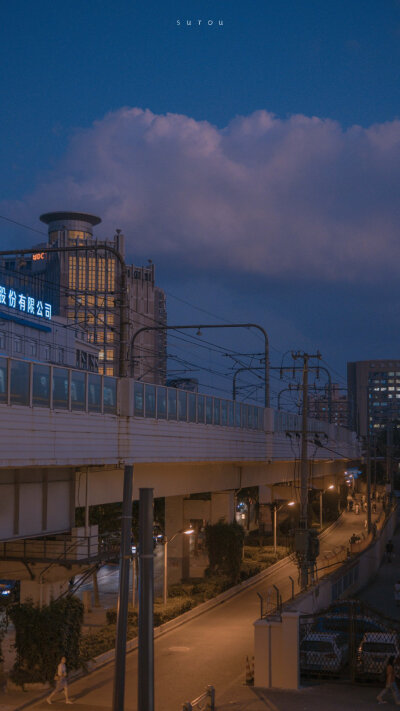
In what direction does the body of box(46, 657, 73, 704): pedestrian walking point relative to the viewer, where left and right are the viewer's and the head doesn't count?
facing to the right of the viewer

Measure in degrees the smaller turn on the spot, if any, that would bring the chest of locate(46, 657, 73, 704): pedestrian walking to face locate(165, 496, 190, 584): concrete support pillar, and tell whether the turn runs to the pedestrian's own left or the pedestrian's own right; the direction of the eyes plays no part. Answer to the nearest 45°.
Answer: approximately 90° to the pedestrian's own left

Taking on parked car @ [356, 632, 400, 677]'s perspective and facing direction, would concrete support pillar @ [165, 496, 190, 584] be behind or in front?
behind

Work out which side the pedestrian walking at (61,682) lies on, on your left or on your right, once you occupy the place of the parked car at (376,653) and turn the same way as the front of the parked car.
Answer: on your right

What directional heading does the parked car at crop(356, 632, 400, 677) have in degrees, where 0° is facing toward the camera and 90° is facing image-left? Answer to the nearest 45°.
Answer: approximately 0°

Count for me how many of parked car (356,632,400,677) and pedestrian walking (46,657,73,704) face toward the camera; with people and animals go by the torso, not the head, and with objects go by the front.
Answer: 1

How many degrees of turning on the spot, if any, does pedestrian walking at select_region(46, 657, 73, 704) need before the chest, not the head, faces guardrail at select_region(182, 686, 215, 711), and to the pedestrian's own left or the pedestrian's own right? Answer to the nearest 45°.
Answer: approximately 45° to the pedestrian's own right

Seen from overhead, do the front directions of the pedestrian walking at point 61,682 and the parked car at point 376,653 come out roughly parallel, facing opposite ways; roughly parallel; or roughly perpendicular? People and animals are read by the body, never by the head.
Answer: roughly perpendicular
